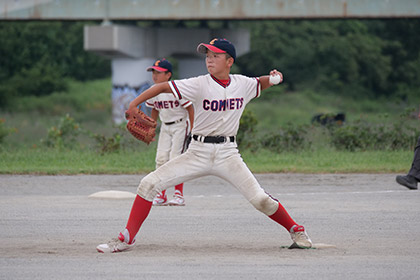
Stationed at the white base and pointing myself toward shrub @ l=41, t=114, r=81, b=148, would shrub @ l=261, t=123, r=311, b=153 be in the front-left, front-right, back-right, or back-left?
front-right

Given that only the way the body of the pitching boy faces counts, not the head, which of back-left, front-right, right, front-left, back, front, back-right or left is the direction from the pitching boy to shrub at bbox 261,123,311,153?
back

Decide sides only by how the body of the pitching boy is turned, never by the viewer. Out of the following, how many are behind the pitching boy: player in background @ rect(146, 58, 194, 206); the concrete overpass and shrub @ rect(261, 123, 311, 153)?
3

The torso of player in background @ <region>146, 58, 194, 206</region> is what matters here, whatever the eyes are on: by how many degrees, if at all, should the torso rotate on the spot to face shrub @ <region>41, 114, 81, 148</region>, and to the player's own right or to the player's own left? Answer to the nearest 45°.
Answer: approximately 135° to the player's own right

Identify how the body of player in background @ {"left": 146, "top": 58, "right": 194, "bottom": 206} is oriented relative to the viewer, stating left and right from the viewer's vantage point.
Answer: facing the viewer and to the left of the viewer

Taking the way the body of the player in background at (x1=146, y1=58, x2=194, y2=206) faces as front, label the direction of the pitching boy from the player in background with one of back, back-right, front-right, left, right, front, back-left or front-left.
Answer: front-left

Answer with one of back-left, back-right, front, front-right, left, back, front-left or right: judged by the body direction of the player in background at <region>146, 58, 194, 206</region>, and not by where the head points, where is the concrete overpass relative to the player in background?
back-right

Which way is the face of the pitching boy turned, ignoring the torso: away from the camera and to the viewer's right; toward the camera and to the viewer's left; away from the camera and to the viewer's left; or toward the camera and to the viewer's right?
toward the camera and to the viewer's left

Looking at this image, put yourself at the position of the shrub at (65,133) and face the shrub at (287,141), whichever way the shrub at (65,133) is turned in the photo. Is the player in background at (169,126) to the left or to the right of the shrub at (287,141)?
right

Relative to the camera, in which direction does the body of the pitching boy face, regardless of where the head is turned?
toward the camera

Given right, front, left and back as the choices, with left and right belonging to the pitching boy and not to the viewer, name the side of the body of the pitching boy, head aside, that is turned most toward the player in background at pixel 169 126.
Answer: back

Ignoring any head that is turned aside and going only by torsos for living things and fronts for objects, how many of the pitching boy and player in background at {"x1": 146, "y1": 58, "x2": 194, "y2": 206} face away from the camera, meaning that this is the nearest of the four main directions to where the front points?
0
